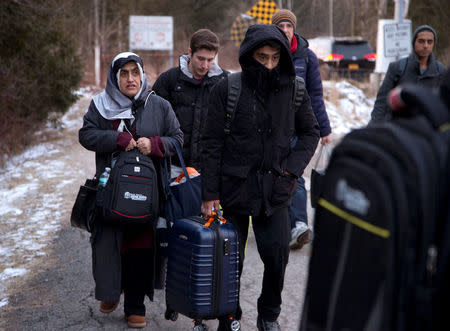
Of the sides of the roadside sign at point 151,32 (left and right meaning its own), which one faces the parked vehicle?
left

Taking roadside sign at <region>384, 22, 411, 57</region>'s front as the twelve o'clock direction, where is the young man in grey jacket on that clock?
The young man in grey jacket is roughly at 12 o'clock from the roadside sign.

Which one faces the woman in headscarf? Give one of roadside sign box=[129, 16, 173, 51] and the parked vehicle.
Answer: the roadside sign

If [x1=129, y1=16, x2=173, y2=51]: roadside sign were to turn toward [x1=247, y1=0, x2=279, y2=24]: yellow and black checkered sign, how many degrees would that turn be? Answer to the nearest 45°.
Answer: approximately 135° to its left
